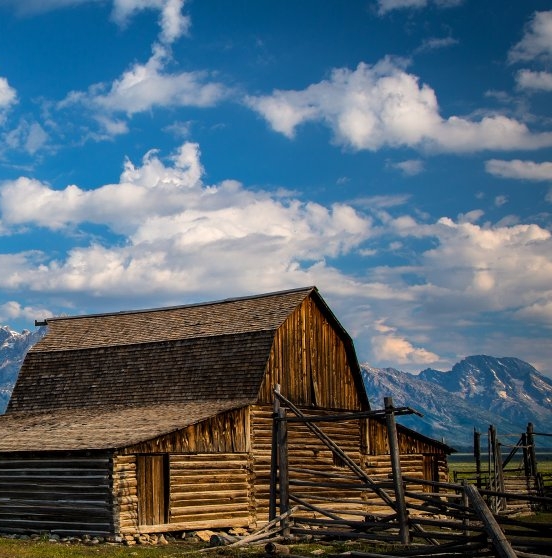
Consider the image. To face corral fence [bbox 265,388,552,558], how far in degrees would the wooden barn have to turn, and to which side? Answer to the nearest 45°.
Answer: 0° — it already faces it

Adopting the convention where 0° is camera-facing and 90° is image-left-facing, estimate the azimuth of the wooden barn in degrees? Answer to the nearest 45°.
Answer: approximately 315°
